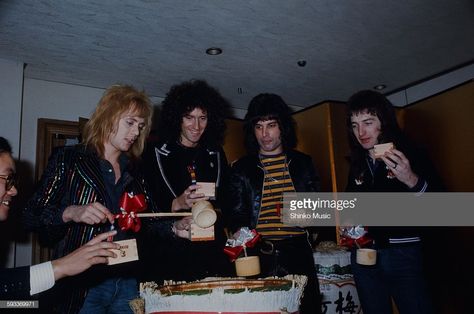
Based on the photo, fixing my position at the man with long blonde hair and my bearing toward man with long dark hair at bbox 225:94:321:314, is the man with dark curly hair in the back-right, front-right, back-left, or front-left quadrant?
front-left

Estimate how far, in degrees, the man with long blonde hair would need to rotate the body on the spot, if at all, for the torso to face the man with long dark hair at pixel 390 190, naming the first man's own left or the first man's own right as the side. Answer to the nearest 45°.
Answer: approximately 45° to the first man's own left

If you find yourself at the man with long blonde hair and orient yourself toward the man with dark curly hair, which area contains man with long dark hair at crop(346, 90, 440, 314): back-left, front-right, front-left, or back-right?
front-right

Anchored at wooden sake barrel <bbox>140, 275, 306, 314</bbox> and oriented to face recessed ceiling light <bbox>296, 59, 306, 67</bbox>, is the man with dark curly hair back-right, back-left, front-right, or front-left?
front-left

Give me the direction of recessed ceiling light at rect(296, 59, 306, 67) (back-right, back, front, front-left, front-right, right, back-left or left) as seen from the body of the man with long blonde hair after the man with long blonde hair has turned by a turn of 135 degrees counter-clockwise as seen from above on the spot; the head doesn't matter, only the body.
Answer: front-right

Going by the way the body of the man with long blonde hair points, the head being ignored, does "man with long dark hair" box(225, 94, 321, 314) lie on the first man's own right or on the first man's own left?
on the first man's own left

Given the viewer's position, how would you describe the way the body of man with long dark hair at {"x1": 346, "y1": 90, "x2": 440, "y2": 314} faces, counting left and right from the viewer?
facing the viewer and to the left of the viewer

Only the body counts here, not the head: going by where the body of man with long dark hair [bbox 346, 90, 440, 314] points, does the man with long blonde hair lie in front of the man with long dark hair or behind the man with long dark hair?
in front

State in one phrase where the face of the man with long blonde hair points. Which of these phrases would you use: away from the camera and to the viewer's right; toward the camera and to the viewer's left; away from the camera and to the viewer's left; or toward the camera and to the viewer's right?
toward the camera and to the viewer's right

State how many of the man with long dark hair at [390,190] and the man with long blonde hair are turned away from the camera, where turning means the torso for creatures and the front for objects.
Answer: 0
